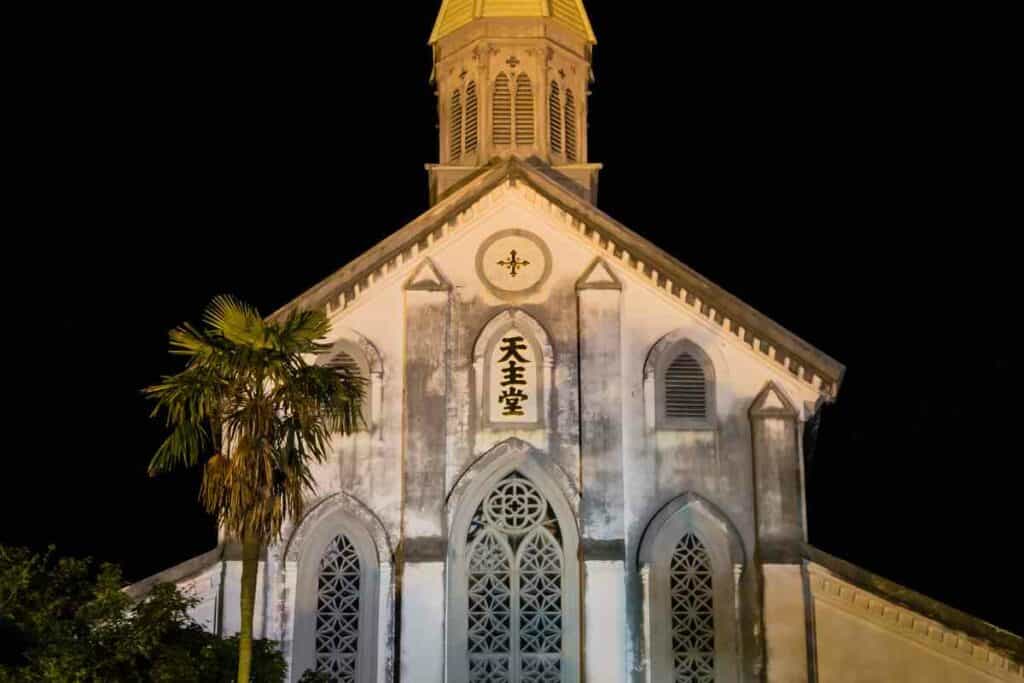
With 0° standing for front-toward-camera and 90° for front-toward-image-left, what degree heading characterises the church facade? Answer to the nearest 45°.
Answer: approximately 0°

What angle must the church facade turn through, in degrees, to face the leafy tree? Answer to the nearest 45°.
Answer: approximately 45° to its right

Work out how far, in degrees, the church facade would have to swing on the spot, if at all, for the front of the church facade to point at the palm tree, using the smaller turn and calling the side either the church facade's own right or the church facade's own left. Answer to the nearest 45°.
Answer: approximately 45° to the church facade's own right
